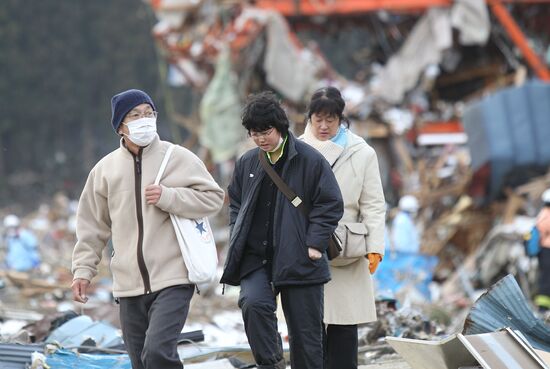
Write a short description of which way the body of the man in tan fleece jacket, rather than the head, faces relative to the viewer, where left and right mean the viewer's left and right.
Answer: facing the viewer

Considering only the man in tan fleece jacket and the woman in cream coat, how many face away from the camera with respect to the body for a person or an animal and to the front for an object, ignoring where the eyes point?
0

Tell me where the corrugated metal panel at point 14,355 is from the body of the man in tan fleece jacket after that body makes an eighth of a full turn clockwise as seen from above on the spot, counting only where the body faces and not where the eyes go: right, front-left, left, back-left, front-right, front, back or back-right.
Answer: right

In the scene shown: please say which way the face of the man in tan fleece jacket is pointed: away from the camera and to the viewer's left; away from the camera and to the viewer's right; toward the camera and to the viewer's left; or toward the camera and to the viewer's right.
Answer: toward the camera and to the viewer's right

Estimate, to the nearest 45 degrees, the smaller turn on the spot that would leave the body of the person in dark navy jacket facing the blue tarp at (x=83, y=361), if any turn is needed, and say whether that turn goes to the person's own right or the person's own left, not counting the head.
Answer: approximately 90° to the person's own right

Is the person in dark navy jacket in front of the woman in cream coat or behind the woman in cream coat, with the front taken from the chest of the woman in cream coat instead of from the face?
in front

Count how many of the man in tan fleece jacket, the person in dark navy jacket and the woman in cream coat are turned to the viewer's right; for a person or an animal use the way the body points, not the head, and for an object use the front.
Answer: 0

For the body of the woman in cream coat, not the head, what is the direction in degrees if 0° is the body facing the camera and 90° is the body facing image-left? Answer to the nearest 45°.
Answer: approximately 45°

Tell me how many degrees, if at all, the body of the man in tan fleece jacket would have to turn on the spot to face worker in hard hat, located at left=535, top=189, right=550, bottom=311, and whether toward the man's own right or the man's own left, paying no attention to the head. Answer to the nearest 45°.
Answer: approximately 135° to the man's own left
